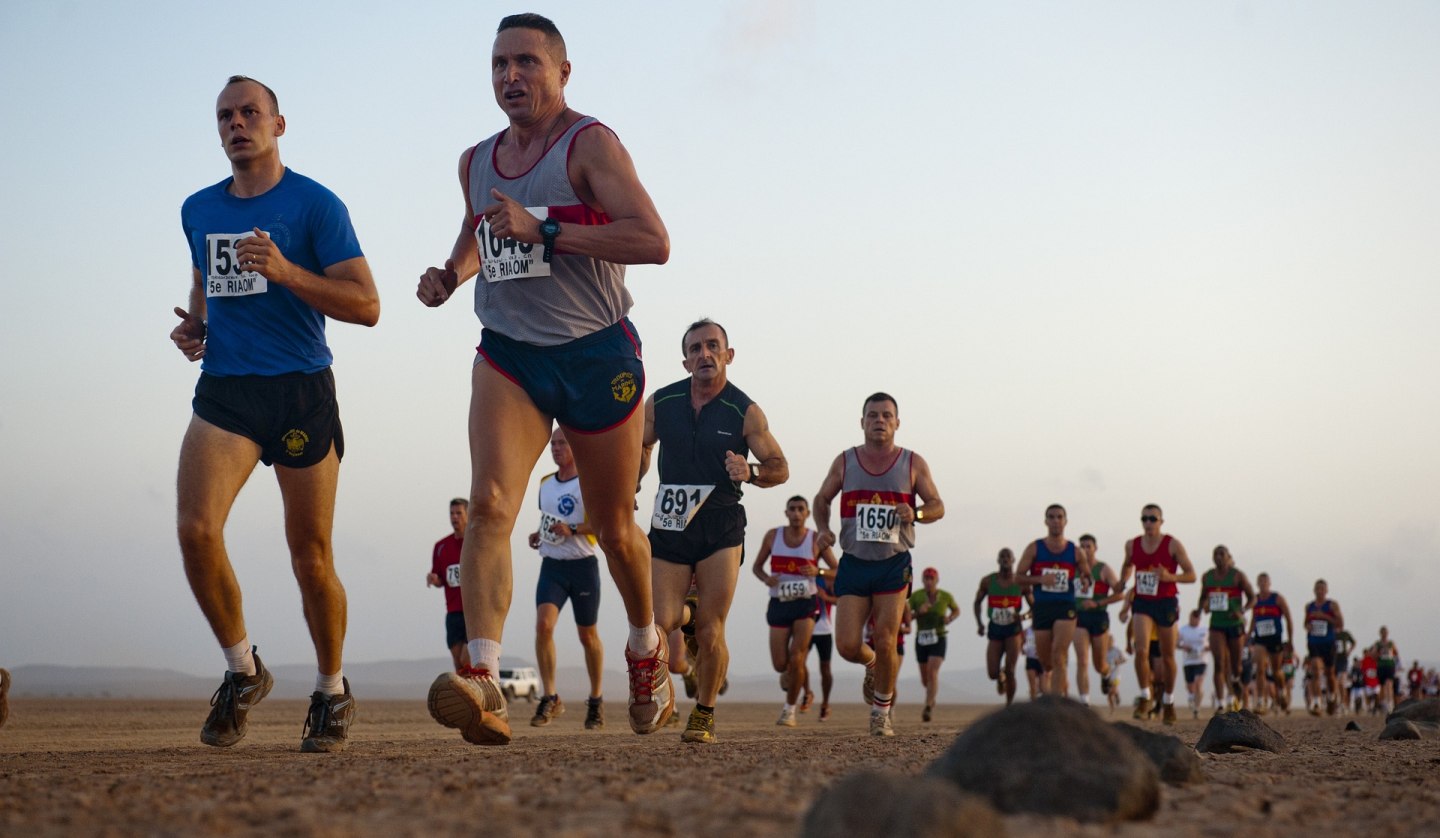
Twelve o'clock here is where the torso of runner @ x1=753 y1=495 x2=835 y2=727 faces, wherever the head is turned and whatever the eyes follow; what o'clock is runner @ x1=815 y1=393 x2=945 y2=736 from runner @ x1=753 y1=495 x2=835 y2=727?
runner @ x1=815 y1=393 x2=945 y2=736 is roughly at 12 o'clock from runner @ x1=753 y1=495 x2=835 y2=727.

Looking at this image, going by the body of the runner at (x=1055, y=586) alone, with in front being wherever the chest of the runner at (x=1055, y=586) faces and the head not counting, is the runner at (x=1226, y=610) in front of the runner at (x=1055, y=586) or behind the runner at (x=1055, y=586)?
behind

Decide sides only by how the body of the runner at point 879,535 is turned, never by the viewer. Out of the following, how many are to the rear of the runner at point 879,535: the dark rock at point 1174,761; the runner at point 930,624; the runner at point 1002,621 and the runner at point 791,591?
3

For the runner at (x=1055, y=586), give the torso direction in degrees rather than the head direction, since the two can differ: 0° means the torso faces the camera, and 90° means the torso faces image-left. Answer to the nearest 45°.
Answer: approximately 0°

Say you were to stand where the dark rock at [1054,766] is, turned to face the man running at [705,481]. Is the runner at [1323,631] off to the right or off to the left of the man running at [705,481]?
right

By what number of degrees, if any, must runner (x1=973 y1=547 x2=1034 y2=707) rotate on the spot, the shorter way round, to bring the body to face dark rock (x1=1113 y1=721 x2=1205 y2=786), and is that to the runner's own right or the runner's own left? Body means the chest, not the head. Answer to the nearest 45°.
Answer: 0° — they already face it

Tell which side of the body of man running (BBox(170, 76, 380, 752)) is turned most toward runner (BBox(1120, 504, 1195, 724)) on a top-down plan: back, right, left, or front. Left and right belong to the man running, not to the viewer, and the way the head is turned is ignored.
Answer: back

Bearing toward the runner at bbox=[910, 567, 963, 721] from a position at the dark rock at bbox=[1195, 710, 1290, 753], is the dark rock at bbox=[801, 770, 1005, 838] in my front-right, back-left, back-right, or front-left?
back-left

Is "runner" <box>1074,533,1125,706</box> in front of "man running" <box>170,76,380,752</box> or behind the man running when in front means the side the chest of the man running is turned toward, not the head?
behind

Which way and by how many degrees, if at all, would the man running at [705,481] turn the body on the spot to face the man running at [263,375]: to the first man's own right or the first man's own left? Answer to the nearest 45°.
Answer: approximately 45° to the first man's own right

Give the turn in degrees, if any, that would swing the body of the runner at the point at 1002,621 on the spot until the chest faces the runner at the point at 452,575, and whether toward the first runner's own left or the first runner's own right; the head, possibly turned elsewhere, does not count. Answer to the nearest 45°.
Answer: approximately 45° to the first runner's own right

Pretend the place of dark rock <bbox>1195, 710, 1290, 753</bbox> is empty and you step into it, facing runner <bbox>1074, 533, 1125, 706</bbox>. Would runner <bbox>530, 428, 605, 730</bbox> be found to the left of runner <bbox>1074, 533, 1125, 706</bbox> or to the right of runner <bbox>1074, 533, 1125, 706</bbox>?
left
